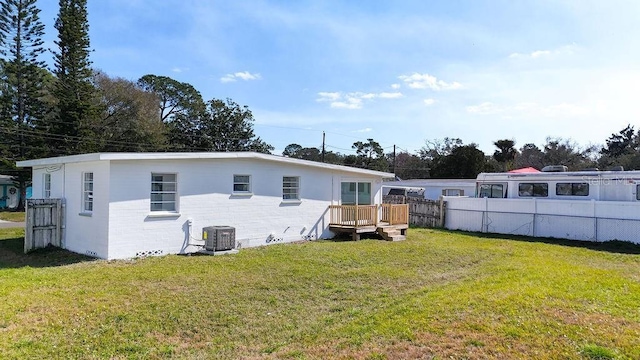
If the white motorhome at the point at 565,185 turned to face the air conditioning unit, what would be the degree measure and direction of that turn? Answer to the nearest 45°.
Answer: approximately 45° to its left

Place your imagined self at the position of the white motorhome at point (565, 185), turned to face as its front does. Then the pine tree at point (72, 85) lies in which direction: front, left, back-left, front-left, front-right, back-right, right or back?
front

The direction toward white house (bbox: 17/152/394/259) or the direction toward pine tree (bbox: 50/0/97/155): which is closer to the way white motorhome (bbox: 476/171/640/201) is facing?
the pine tree

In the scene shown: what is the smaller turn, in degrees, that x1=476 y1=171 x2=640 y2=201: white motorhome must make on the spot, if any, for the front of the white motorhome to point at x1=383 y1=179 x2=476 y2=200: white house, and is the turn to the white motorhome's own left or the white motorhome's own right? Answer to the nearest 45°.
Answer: approximately 45° to the white motorhome's own right

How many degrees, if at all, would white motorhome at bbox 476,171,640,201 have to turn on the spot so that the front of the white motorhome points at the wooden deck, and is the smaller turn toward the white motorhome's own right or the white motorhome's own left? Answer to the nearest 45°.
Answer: approximately 45° to the white motorhome's own left

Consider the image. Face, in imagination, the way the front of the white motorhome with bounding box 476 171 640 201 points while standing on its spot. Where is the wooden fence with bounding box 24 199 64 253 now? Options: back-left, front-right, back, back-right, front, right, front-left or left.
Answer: front-left

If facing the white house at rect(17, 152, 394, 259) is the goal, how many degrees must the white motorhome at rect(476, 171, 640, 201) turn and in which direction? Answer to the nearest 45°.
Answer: approximately 45° to its left

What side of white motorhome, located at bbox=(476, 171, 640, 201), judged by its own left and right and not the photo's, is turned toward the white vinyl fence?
left

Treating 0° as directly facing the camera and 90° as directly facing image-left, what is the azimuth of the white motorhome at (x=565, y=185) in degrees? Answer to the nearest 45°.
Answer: approximately 90°

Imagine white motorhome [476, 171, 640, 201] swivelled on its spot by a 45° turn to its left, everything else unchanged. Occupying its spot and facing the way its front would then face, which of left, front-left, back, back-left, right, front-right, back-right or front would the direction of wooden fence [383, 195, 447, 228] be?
front-right

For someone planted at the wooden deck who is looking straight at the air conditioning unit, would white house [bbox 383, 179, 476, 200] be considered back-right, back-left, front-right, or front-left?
back-right

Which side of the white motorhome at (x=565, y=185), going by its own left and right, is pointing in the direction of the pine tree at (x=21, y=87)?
front

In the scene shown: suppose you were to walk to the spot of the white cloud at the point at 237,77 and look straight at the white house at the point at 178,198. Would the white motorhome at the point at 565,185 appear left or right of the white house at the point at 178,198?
left
